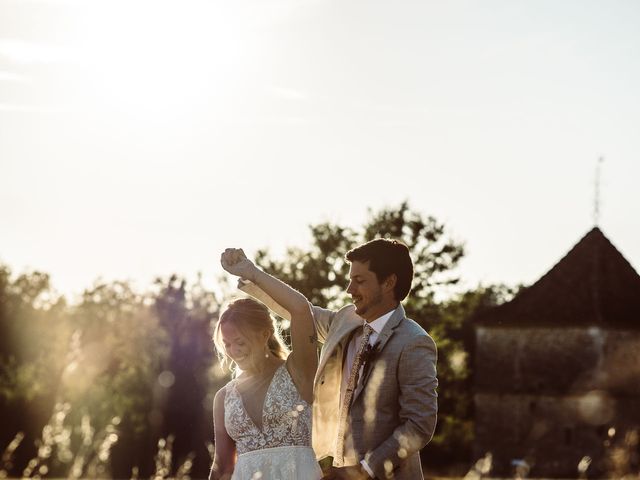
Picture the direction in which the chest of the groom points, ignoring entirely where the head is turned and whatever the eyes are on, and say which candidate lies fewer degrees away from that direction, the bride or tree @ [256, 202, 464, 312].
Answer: the bride

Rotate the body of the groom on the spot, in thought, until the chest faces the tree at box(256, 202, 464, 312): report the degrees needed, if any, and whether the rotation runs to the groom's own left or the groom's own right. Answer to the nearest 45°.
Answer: approximately 135° to the groom's own right

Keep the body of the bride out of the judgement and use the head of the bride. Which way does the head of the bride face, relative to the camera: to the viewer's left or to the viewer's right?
to the viewer's left

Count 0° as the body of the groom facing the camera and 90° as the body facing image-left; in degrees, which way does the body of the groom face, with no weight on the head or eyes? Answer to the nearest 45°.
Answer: approximately 45°
